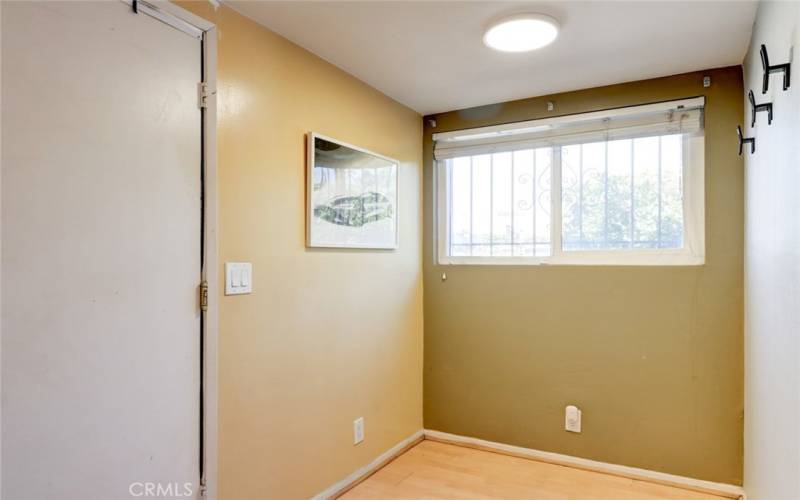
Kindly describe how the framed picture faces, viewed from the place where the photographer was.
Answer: facing the viewer and to the right of the viewer

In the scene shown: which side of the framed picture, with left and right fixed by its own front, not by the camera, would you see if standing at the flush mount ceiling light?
front

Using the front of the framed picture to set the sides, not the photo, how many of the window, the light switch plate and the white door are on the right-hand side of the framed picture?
2

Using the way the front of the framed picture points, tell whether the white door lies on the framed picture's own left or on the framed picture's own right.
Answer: on the framed picture's own right

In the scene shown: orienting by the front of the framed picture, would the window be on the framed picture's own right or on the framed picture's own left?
on the framed picture's own left

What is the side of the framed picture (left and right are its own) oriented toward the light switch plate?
right
